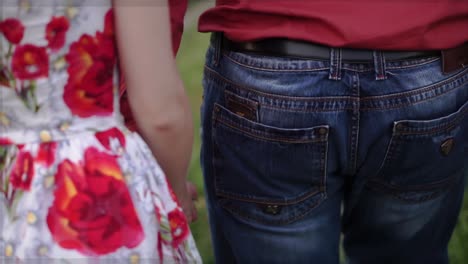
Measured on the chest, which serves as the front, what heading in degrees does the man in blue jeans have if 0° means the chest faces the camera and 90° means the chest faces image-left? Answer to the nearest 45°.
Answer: approximately 180°
